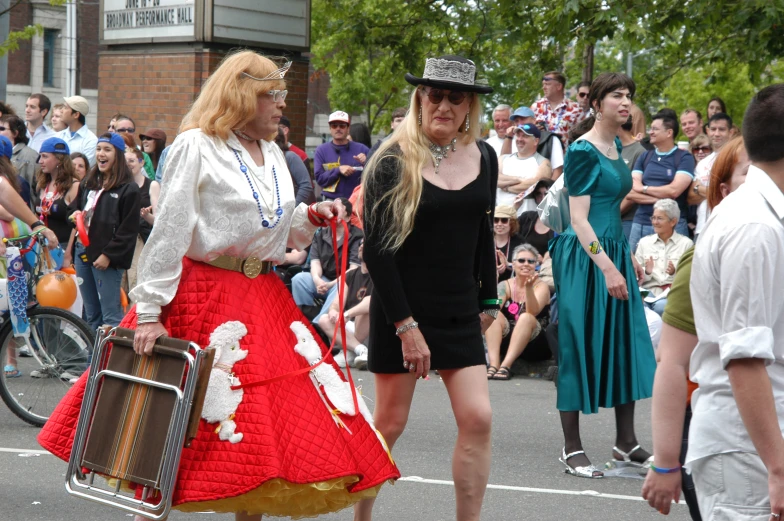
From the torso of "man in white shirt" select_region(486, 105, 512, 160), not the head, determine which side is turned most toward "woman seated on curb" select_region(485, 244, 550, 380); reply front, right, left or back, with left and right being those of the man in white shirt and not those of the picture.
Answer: front

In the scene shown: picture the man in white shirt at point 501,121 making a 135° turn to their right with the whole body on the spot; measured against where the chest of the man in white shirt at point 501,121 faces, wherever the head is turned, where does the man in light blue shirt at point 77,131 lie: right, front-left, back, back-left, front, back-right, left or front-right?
front-left

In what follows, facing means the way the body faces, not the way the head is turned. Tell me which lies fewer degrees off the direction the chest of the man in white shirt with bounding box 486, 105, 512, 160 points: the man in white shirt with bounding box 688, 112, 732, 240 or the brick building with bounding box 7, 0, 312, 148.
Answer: the man in white shirt

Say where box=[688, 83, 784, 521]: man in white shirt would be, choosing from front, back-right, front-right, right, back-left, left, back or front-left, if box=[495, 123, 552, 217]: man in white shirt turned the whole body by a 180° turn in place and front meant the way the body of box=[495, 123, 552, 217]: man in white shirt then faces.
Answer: back-right

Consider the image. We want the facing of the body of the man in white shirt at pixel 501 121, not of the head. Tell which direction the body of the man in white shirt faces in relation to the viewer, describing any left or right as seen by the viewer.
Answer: facing the viewer

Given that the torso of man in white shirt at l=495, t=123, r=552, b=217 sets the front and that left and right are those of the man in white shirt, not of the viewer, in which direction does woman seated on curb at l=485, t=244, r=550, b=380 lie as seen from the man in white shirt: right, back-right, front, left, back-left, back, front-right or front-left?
front-left

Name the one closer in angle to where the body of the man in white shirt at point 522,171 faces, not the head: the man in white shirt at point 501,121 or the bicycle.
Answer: the bicycle

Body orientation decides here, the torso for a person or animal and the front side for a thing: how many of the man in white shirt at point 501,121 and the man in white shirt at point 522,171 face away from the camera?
0

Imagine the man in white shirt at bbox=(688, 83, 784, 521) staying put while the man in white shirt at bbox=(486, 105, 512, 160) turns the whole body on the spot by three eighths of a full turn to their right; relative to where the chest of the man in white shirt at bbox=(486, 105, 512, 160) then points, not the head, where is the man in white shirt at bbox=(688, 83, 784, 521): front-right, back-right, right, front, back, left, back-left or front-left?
back-left

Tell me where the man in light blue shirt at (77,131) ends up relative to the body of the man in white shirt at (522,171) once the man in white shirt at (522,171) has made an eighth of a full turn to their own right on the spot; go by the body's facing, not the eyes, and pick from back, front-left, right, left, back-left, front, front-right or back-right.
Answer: front

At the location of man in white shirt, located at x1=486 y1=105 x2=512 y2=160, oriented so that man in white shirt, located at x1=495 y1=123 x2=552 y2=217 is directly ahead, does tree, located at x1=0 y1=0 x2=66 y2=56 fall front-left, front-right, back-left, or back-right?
back-right

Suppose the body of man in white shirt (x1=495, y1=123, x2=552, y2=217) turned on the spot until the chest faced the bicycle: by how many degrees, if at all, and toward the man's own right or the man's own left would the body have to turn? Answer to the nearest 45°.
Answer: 0° — they already face it

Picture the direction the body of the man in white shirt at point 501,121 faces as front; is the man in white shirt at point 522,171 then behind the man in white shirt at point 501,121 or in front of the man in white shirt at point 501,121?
in front

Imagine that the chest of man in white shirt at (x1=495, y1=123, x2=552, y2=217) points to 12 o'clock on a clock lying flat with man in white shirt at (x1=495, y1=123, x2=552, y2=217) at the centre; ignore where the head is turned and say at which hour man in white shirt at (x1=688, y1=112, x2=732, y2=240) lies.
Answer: man in white shirt at (x1=688, y1=112, x2=732, y2=240) is roughly at 8 o'clock from man in white shirt at (x1=495, y1=123, x2=552, y2=217).

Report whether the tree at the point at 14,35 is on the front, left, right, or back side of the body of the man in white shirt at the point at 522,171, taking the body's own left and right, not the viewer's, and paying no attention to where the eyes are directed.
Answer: right

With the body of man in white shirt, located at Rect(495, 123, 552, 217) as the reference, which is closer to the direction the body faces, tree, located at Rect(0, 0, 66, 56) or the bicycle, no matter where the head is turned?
the bicycle

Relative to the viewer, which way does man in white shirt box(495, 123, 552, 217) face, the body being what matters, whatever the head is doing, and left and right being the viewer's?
facing the viewer and to the left of the viewer

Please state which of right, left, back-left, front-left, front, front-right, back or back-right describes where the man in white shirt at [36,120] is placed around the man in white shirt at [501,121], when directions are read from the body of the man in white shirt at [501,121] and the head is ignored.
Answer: right
